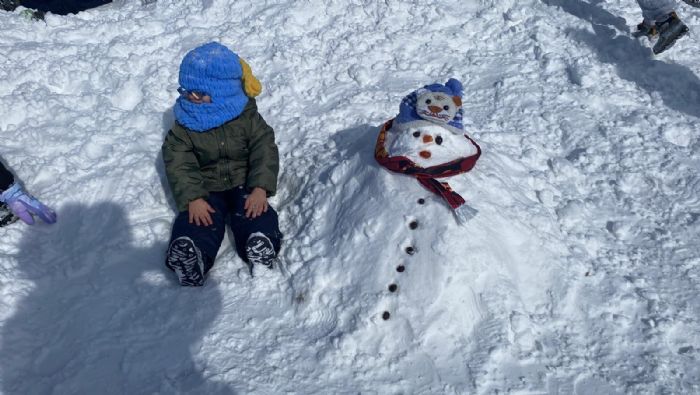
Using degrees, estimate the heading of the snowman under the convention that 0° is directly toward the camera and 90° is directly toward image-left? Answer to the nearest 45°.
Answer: approximately 0°
